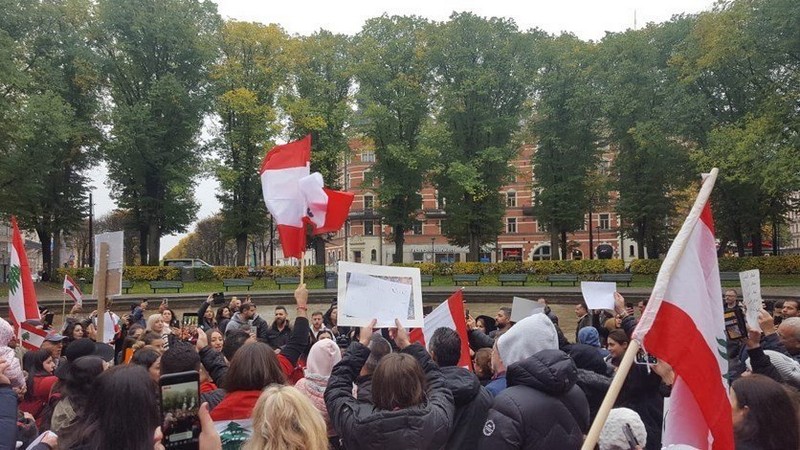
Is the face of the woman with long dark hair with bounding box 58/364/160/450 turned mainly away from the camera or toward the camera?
away from the camera

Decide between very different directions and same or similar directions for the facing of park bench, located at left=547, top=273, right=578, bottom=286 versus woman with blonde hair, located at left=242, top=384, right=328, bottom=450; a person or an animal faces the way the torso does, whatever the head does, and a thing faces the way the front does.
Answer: very different directions

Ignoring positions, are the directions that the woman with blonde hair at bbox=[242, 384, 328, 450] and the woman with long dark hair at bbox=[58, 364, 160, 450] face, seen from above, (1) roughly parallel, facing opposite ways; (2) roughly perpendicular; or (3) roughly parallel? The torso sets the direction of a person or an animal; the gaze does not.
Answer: roughly parallel

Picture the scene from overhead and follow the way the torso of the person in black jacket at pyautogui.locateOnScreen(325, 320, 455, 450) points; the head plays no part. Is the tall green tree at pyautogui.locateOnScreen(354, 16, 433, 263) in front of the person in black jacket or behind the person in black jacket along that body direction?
in front

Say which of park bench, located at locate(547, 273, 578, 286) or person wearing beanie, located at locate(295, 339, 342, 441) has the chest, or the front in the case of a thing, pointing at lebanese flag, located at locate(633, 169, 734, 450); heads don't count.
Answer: the park bench

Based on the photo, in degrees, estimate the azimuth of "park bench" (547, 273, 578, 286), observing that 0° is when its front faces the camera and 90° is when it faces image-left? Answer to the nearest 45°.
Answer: approximately 0°

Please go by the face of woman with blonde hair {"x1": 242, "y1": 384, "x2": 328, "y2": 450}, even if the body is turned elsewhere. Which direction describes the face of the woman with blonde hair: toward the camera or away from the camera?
away from the camera

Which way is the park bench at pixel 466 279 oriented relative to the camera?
toward the camera

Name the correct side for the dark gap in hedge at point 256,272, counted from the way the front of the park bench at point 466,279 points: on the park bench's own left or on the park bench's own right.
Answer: on the park bench's own right

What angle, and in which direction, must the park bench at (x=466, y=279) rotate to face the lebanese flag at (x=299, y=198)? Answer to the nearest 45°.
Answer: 0° — it already faces it

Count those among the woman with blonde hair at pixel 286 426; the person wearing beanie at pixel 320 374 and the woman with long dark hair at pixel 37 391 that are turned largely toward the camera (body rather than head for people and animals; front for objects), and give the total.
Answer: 0

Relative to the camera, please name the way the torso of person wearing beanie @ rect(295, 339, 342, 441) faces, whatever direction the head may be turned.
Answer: away from the camera
